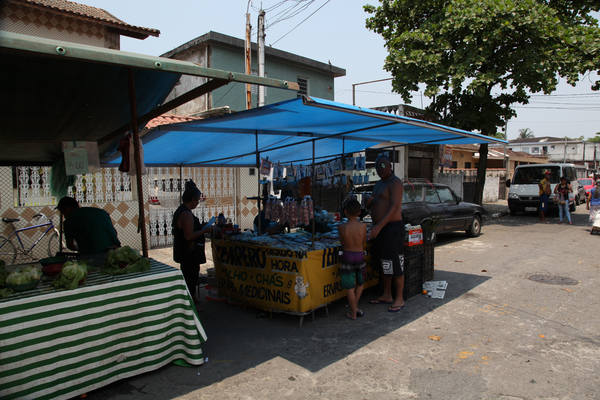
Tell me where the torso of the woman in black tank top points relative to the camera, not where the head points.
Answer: to the viewer's right

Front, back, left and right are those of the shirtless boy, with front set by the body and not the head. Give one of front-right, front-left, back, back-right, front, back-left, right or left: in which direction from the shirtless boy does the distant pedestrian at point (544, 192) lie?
front-right

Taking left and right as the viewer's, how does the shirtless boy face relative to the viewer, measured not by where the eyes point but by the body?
facing away from the viewer

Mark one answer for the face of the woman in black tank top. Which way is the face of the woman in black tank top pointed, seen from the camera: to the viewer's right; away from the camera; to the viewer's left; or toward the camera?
to the viewer's right

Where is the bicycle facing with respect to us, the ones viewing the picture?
facing to the right of the viewer

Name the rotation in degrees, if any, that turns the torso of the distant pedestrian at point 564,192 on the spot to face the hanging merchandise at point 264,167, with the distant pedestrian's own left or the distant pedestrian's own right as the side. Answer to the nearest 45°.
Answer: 0° — they already face it

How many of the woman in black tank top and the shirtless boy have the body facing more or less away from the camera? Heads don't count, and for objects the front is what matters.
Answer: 1

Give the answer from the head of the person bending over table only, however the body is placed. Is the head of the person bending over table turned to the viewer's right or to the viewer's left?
to the viewer's left

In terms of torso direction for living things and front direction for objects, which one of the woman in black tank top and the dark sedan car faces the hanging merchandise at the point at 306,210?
the woman in black tank top
